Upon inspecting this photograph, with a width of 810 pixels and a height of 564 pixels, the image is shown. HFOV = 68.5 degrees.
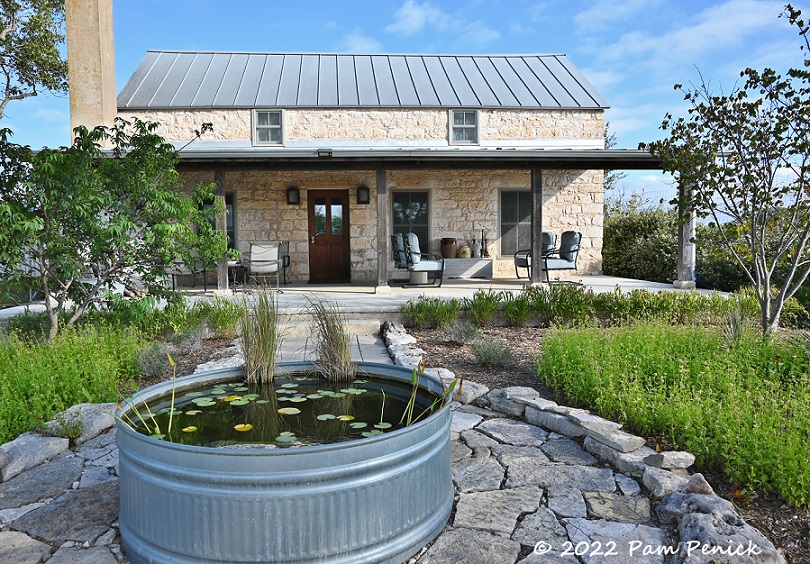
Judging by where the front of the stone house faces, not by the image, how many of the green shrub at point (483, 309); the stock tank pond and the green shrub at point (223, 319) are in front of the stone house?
3

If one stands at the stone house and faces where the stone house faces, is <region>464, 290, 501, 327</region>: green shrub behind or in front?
in front

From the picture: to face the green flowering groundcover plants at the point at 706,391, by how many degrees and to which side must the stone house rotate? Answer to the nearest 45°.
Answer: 0° — it already faces it

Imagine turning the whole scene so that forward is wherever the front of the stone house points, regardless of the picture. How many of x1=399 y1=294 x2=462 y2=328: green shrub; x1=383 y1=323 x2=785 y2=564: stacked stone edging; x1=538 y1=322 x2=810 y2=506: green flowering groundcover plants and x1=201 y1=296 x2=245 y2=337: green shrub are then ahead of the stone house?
4

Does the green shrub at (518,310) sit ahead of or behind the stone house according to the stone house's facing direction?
ahead

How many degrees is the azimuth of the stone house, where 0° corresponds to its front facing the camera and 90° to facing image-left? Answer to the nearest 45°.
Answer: approximately 0°

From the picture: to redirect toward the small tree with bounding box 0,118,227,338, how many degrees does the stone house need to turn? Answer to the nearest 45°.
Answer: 0° — it already faces it

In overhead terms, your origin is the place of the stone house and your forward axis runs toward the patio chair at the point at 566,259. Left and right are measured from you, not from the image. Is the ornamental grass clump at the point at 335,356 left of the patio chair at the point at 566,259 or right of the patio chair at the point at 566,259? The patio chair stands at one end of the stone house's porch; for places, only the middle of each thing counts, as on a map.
right

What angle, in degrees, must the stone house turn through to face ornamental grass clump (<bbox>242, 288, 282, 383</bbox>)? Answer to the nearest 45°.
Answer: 0° — it already faces it

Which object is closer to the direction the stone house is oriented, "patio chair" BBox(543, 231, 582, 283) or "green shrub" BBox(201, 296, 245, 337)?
the green shrub

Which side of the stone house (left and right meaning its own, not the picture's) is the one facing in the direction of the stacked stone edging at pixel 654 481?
front

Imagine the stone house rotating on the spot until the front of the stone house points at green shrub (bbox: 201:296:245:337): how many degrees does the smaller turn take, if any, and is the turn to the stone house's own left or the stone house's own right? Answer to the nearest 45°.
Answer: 0° — it already faces it

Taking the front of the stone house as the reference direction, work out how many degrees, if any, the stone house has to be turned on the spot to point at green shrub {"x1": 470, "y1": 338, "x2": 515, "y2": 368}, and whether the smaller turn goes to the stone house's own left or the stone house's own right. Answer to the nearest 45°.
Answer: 0° — it already faces it

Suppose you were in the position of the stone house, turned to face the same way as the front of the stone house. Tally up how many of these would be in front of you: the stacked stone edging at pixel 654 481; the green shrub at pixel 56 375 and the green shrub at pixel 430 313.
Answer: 3
